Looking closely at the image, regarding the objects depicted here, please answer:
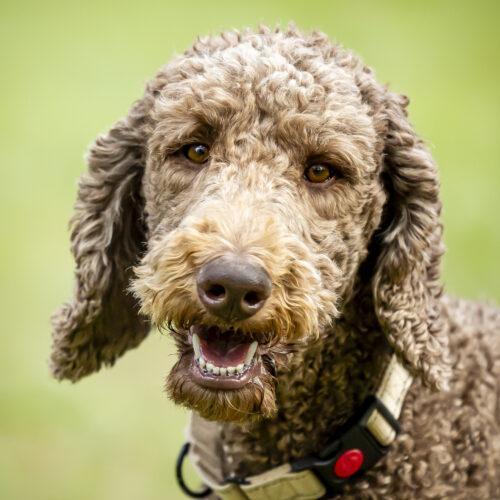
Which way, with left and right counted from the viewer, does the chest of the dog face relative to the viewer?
facing the viewer and to the left of the viewer
